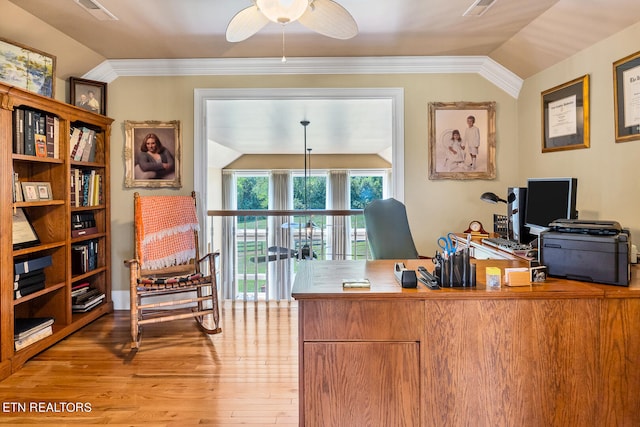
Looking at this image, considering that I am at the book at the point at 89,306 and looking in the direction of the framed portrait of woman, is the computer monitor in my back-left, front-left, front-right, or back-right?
front-right

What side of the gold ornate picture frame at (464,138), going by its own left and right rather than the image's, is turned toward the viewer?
front

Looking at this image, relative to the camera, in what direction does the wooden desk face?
facing away from the viewer

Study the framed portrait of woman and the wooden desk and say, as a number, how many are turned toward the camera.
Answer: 1

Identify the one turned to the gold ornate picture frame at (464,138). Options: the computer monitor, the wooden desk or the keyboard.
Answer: the wooden desk

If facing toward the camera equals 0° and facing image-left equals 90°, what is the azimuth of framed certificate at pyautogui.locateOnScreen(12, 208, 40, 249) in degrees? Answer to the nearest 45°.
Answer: approximately 315°

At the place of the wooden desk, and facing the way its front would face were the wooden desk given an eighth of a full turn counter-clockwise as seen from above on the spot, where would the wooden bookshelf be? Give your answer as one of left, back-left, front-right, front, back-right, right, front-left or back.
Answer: front-left

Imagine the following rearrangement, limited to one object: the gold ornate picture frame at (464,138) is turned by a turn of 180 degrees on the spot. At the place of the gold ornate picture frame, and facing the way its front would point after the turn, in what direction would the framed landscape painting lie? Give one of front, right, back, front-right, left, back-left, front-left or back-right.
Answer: back-left

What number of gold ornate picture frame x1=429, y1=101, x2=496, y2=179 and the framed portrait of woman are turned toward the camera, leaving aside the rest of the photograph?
2

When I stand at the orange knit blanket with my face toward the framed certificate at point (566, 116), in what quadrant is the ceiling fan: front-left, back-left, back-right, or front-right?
front-right

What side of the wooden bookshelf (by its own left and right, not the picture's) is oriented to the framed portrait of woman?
left

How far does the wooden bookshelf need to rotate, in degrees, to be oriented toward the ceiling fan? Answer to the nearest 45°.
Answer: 0° — it already faces it

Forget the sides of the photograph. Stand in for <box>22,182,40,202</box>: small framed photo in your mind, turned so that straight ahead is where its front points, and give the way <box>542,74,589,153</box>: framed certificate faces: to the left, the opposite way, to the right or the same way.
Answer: the opposite way

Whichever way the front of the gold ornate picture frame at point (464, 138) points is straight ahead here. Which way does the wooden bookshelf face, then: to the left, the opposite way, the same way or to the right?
to the left

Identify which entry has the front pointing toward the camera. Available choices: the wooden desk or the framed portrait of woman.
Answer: the framed portrait of woman

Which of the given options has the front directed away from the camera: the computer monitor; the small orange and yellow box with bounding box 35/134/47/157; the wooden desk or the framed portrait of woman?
the wooden desk

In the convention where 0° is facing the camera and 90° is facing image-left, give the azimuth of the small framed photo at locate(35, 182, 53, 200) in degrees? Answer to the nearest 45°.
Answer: approximately 315°

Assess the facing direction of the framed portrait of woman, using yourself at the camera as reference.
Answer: facing the viewer

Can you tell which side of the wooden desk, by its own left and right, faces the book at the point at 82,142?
left
